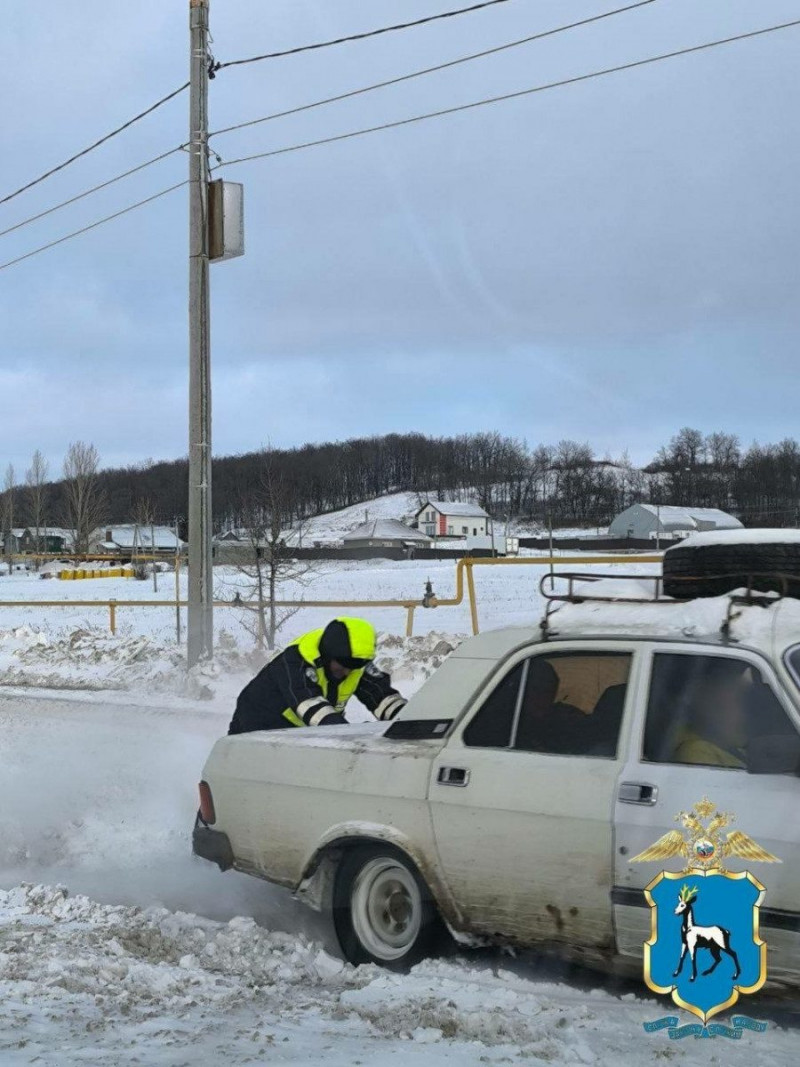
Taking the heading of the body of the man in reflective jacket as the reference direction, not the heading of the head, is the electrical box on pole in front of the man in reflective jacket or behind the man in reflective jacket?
behind

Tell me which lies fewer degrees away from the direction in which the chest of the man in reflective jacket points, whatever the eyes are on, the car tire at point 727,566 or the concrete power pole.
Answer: the car tire

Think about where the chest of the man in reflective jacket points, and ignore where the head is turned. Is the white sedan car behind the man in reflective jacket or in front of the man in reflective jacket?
in front

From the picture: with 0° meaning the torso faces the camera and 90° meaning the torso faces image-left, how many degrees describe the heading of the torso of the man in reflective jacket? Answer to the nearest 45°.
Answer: approximately 315°

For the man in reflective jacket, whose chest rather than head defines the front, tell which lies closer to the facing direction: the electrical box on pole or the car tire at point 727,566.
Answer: the car tire

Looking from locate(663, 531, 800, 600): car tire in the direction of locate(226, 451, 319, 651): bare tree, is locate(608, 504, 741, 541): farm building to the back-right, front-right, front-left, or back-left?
front-right

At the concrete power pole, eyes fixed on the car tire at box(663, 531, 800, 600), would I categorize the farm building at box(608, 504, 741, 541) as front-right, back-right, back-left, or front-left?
back-left

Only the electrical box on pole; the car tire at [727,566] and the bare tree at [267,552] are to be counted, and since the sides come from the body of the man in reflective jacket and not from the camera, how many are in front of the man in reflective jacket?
1

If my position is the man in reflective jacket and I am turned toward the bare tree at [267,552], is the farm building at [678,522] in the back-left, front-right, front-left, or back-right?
front-right

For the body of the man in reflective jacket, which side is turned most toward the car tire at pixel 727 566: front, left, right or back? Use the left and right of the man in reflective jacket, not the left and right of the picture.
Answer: front
